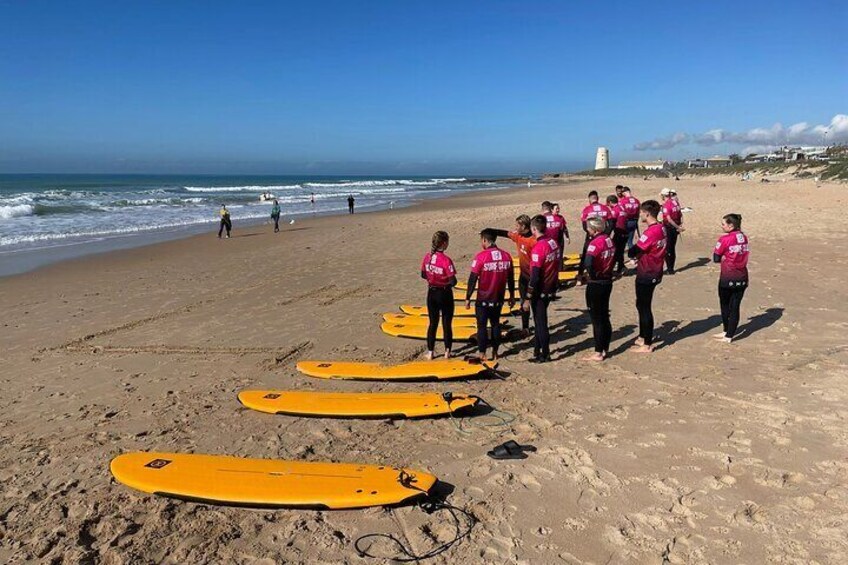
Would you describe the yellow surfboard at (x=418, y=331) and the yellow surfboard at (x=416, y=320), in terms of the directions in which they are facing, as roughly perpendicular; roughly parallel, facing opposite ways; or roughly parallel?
roughly parallel

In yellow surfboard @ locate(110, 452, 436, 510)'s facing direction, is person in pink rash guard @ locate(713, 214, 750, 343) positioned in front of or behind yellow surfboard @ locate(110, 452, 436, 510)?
behind

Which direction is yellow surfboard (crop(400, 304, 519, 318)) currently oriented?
to the viewer's left

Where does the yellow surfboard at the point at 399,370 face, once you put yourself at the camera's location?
facing to the left of the viewer

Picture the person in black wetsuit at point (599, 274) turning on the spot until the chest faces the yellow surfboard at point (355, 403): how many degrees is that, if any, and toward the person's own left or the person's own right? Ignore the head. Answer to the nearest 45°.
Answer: approximately 90° to the person's own left

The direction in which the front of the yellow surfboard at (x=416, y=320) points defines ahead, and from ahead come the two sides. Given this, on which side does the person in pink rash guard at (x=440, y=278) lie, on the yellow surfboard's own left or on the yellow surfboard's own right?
on the yellow surfboard's own left

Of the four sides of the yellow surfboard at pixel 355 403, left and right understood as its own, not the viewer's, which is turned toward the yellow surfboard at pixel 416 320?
right

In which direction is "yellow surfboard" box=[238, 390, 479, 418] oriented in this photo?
to the viewer's left

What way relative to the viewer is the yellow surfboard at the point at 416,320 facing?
to the viewer's left

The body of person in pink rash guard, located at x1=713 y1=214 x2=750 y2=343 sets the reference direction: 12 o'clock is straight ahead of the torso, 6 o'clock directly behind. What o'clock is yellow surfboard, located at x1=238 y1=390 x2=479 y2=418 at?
The yellow surfboard is roughly at 9 o'clock from the person in pink rash guard.

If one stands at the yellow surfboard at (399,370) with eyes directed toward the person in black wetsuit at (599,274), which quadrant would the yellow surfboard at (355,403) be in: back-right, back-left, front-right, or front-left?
back-right

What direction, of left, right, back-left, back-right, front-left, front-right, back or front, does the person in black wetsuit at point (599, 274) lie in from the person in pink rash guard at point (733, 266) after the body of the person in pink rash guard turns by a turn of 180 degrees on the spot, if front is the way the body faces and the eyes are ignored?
right

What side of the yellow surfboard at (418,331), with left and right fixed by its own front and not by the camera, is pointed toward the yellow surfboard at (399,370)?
left

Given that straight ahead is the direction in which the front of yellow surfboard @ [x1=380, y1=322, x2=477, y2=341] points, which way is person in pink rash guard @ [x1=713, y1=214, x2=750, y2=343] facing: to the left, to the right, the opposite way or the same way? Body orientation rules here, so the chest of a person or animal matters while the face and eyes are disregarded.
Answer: to the right
